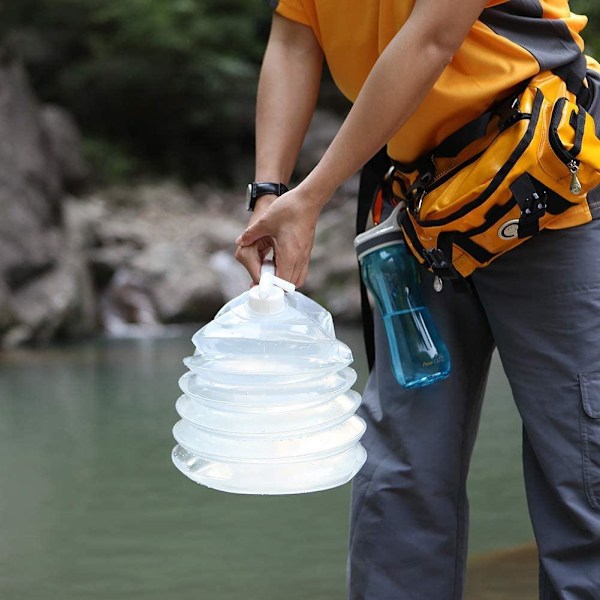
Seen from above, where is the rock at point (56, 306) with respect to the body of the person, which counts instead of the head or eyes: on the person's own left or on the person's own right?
on the person's own right

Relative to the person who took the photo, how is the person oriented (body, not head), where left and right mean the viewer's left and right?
facing the viewer and to the left of the viewer

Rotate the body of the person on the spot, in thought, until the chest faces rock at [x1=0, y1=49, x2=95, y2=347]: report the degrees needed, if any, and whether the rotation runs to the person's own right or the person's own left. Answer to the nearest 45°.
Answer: approximately 90° to the person's own right
